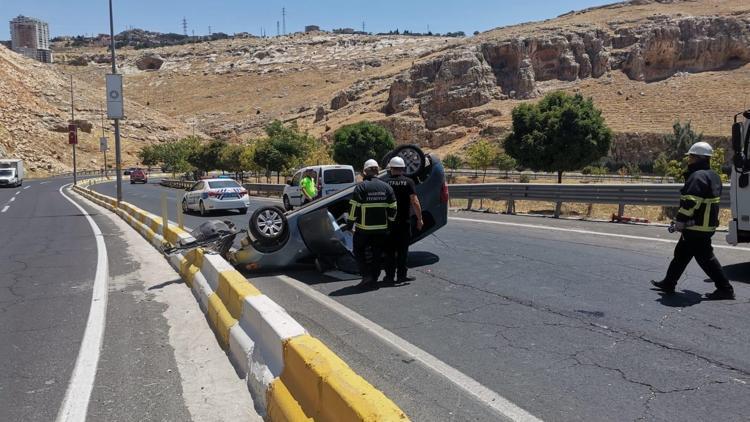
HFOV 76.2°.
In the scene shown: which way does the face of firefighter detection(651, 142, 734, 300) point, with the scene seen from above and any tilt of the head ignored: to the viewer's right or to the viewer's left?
to the viewer's left

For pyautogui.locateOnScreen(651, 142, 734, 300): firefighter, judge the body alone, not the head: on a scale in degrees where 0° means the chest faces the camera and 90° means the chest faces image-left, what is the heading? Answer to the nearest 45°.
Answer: approximately 90°

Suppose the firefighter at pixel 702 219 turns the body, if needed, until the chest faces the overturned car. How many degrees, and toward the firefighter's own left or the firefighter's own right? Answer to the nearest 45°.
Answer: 0° — they already face it

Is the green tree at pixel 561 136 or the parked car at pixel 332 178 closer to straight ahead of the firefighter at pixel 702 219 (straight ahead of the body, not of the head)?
the parked car

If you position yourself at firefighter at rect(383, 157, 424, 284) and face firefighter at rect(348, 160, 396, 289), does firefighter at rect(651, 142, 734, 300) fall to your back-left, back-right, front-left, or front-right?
back-left

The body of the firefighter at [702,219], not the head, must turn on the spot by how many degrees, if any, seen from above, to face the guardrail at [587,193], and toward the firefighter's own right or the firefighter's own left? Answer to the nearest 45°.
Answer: approximately 90° to the firefighter's own right

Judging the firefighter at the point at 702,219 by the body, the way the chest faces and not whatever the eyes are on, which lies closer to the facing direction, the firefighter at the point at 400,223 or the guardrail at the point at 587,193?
the firefighter at the point at 400,223

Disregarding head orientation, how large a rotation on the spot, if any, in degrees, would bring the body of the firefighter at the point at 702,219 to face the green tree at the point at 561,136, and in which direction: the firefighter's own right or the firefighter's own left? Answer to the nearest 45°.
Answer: approximately 90° to the firefighter's own right

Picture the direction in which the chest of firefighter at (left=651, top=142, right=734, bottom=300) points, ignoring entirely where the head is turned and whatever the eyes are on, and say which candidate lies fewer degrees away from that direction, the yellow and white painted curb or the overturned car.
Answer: the overturned car

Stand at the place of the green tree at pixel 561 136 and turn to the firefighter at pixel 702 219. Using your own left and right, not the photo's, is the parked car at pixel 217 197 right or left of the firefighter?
right
